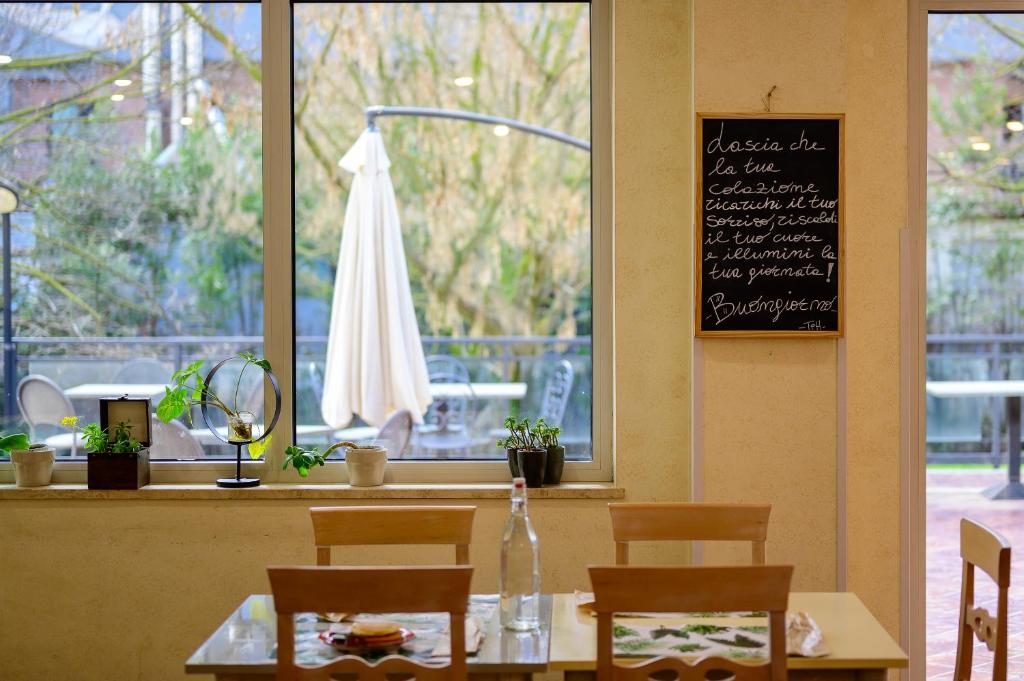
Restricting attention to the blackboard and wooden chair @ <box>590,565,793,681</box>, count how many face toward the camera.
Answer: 1

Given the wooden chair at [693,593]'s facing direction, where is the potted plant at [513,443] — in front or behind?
in front

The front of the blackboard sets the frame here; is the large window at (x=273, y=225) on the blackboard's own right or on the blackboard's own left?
on the blackboard's own right

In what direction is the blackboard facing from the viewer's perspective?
toward the camera

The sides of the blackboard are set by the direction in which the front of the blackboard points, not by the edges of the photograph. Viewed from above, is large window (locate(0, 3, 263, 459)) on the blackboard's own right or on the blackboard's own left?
on the blackboard's own right

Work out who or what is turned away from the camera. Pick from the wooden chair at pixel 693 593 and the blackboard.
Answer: the wooden chair

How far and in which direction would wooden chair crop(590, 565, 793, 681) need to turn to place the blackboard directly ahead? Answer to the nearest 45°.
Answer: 0° — it already faces it

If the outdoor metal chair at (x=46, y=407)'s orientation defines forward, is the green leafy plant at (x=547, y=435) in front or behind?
in front

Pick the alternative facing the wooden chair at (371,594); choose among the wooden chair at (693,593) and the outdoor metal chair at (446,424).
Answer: the outdoor metal chair

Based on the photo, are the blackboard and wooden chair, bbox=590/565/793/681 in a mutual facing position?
yes

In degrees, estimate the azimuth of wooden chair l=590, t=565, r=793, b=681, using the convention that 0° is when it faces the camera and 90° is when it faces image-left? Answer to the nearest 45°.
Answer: approximately 180°
